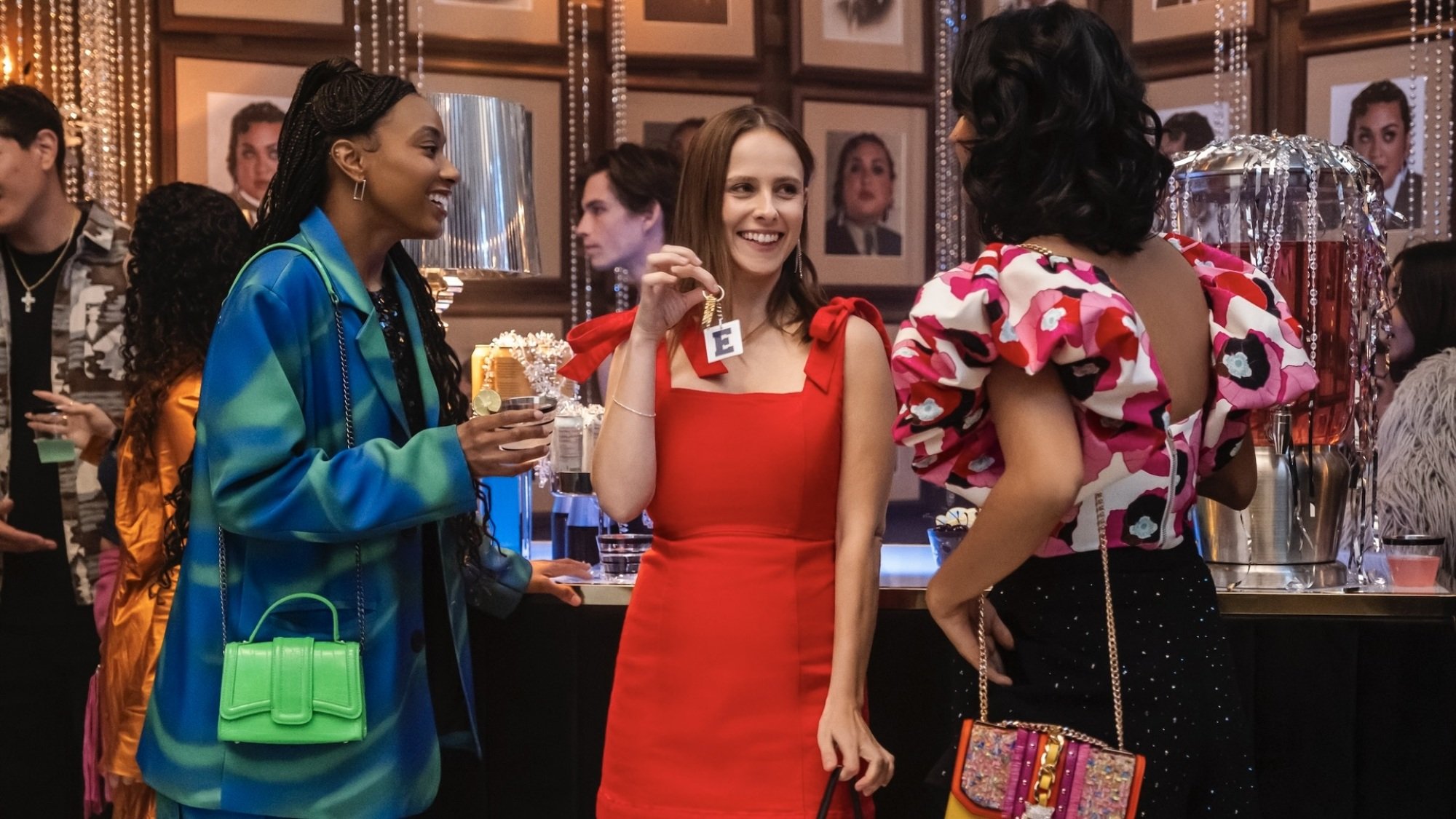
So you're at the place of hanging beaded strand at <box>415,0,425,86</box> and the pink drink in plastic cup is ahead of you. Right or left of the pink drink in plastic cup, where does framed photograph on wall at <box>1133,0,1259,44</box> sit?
left

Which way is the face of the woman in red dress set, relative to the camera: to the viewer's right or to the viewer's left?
to the viewer's left

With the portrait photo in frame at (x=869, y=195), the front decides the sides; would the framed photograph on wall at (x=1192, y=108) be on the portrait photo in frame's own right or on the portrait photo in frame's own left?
on the portrait photo in frame's own left

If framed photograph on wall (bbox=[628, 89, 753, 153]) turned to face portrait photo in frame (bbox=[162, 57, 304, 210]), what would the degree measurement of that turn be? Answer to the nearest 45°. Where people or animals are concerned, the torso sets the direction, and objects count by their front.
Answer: approximately 90° to its right

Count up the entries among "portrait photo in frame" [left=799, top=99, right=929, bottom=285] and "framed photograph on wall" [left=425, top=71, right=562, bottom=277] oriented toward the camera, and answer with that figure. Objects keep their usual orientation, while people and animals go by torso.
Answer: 2

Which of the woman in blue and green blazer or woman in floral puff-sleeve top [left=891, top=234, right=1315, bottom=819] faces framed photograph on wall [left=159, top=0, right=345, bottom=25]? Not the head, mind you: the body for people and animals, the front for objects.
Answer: the woman in floral puff-sleeve top

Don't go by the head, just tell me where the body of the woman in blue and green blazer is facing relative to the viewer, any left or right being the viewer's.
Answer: facing to the right of the viewer

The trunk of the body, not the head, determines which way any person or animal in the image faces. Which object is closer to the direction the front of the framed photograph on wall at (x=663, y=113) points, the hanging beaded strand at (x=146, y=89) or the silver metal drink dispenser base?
the silver metal drink dispenser base

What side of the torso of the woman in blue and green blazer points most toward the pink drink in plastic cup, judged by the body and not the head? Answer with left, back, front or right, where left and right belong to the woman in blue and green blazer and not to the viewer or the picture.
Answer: front

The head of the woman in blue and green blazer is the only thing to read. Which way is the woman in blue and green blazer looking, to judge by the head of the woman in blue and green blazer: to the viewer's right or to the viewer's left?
to the viewer's right

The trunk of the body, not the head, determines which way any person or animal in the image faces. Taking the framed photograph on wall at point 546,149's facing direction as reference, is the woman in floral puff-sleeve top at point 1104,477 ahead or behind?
ahead

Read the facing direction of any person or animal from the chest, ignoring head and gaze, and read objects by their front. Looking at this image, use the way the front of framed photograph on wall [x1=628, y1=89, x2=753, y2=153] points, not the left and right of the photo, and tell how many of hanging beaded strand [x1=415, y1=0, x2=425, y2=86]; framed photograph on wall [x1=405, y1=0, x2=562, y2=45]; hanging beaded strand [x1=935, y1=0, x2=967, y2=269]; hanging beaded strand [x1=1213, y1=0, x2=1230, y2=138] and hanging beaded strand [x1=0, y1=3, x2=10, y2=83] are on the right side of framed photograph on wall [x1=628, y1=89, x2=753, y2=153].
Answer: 3

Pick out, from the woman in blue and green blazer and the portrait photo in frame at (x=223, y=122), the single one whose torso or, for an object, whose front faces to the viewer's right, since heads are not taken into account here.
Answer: the woman in blue and green blazer

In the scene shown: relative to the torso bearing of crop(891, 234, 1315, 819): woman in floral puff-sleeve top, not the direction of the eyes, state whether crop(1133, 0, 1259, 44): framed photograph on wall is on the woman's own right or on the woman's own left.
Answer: on the woman's own right
